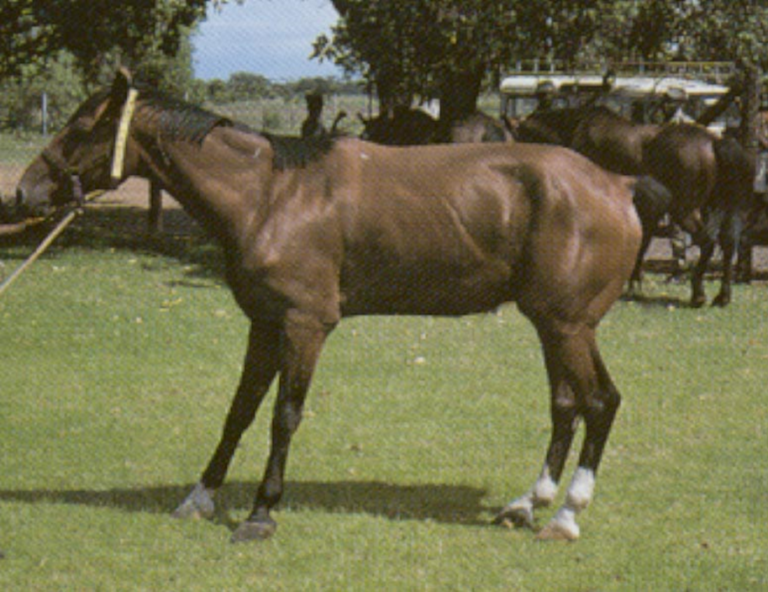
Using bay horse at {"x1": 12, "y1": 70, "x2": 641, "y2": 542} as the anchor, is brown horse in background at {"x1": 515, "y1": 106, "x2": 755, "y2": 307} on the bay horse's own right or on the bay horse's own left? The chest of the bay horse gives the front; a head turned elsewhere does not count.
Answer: on the bay horse's own right

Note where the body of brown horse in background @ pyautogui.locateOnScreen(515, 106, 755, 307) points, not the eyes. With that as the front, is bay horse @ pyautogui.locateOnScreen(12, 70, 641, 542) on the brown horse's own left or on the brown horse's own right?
on the brown horse's own left

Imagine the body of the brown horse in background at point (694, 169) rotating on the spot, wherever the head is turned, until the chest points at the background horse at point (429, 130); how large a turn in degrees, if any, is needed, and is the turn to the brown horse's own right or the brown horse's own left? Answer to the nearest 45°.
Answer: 0° — it already faces it

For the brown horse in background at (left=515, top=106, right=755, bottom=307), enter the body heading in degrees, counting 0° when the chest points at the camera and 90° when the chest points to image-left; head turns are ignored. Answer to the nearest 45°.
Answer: approximately 135°

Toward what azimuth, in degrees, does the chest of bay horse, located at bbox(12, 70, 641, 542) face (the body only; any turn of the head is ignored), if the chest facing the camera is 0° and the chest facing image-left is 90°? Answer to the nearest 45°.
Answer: approximately 90°

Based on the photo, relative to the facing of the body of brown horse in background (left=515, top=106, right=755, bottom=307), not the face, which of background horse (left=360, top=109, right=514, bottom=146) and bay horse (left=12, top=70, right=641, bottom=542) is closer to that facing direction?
the background horse

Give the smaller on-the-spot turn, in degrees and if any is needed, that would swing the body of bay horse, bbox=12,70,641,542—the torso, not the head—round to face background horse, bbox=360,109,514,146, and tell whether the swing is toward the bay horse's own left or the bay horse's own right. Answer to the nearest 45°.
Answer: approximately 90° to the bay horse's own right
